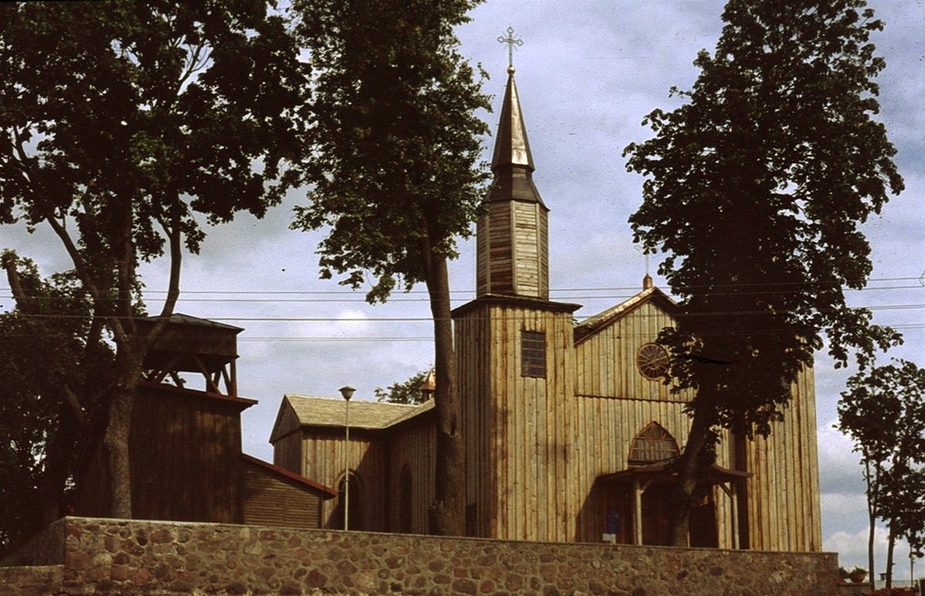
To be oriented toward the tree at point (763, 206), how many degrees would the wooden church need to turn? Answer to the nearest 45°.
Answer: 0° — it already faces it

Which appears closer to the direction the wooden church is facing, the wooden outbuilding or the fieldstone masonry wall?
the fieldstone masonry wall

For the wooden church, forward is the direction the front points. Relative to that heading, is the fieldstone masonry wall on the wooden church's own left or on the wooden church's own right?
on the wooden church's own right

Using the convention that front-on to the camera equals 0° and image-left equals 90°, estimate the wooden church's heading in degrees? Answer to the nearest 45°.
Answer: approximately 315°

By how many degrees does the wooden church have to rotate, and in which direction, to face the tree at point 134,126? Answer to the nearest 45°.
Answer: approximately 90° to its right

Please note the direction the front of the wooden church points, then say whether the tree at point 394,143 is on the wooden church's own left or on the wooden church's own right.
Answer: on the wooden church's own right
